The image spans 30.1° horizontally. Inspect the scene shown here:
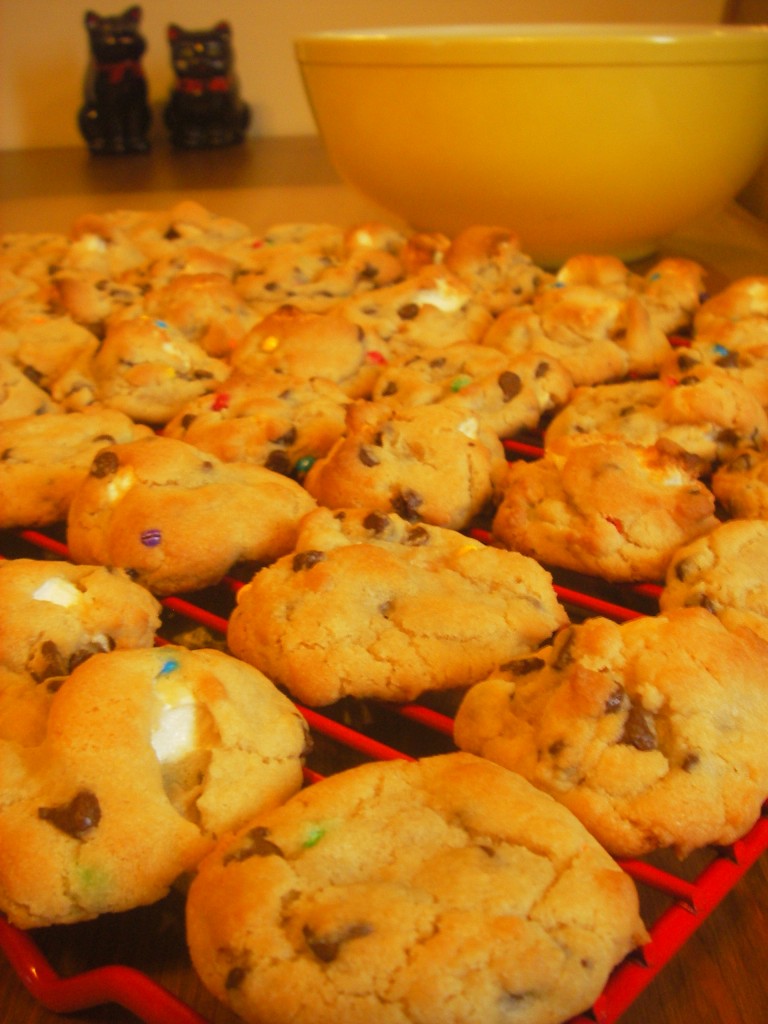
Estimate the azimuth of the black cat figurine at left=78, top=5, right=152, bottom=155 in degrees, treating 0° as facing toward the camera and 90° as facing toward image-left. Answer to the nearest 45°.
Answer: approximately 315°

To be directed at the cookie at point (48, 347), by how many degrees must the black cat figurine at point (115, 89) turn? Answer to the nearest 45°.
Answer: approximately 45° to its right

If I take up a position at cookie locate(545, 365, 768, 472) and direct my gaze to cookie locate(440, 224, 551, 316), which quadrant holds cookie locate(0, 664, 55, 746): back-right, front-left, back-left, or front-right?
back-left

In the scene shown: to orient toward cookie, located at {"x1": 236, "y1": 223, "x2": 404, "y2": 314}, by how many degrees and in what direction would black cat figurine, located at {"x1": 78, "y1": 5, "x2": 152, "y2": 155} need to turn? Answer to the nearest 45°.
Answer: approximately 45° to its right
